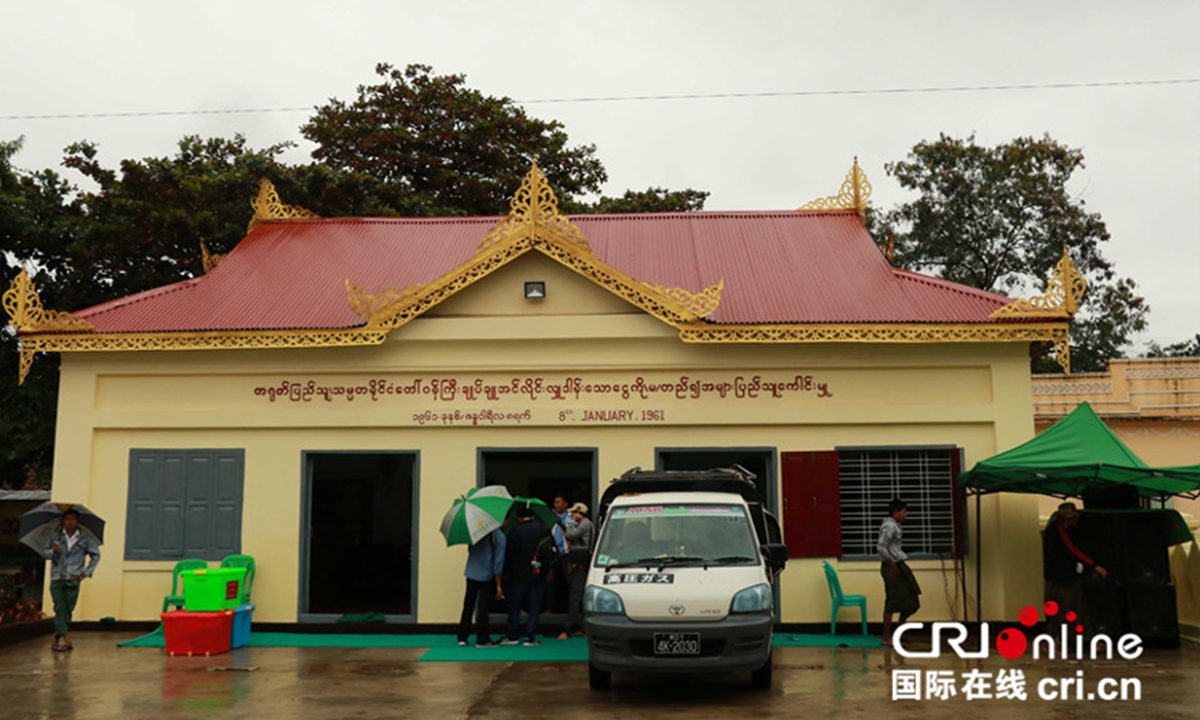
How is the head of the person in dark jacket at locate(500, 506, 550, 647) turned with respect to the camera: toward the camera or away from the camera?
away from the camera

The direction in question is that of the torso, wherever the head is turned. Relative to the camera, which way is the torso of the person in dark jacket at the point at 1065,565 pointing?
to the viewer's right

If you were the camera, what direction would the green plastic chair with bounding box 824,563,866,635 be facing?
facing to the right of the viewer

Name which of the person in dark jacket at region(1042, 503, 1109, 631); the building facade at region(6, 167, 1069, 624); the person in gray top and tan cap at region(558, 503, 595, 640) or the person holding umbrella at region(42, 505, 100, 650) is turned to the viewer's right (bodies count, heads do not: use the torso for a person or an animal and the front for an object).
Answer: the person in dark jacket at region(1042, 503, 1109, 631)

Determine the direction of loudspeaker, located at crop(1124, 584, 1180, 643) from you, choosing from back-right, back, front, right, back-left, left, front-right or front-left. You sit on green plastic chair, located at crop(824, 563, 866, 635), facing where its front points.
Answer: front

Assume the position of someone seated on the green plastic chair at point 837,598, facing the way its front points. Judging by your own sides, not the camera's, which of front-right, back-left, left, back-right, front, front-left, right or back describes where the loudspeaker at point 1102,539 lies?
front

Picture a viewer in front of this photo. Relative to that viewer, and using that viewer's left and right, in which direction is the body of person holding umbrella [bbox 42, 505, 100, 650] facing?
facing the viewer

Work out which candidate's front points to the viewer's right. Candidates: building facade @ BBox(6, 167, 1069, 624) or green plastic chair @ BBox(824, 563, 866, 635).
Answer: the green plastic chair

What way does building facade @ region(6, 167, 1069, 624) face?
toward the camera

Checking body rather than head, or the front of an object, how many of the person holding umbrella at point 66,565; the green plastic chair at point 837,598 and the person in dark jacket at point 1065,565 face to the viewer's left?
0

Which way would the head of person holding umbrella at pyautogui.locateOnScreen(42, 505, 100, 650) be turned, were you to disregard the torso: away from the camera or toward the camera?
toward the camera

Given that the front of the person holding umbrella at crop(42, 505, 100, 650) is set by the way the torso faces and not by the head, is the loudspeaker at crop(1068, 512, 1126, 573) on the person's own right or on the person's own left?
on the person's own left

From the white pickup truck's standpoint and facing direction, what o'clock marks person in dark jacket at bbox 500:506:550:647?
The person in dark jacket is roughly at 5 o'clock from the white pickup truck.
